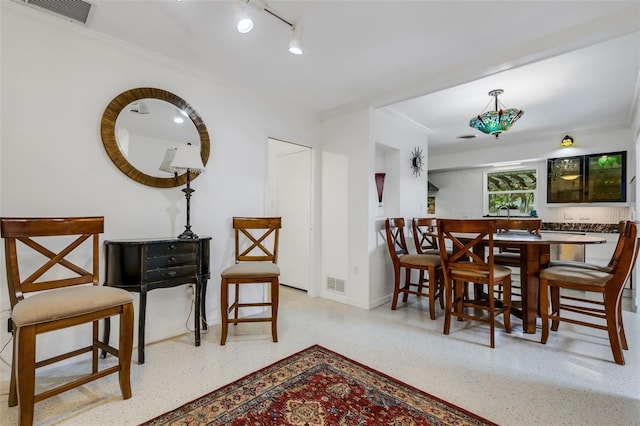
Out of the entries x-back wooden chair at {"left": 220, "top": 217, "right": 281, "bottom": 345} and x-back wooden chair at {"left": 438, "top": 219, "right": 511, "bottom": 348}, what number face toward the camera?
1

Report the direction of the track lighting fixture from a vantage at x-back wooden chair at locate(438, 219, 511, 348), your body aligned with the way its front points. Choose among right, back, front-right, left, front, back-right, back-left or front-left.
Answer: back

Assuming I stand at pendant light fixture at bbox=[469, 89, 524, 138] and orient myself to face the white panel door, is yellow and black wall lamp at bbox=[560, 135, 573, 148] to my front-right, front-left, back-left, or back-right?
back-right

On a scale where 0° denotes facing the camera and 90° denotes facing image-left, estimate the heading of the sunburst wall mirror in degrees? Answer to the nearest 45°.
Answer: approximately 315°

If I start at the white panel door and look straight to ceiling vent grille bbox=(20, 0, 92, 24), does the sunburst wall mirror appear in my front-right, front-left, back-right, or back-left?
back-left

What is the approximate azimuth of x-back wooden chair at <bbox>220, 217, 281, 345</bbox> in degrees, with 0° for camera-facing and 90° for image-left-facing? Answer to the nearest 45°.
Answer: approximately 0°

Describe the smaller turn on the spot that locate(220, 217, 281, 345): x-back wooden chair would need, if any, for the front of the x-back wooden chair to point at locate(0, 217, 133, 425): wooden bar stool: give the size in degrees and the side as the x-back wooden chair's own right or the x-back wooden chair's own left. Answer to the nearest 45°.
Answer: approximately 45° to the x-back wooden chair's own right

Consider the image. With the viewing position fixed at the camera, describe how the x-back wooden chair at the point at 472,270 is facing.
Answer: facing away from the viewer and to the right of the viewer
